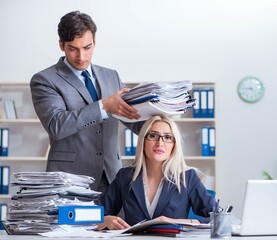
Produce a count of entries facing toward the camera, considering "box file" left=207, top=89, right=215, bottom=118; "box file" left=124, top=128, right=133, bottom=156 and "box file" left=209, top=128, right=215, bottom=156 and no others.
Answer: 3

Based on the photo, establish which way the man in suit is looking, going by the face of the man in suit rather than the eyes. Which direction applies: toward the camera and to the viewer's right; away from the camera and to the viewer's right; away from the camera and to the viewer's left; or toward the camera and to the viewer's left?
toward the camera and to the viewer's right

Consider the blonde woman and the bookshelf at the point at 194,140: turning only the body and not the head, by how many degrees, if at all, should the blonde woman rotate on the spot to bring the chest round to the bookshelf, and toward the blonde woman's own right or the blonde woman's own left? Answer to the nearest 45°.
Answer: approximately 180°

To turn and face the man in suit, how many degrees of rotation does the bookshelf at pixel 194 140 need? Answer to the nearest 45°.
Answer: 0° — it already faces them

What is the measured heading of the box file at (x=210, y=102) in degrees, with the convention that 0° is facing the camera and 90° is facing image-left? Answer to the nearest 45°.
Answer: approximately 0°

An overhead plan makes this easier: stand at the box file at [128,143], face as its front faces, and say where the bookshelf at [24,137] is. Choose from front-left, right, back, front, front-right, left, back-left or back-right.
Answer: right

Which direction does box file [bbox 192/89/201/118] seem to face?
toward the camera

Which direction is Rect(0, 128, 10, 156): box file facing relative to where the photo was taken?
toward the camera

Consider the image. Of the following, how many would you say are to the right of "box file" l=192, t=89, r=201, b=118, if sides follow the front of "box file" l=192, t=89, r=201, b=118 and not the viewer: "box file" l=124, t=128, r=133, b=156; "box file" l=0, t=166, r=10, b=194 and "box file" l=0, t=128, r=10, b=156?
3

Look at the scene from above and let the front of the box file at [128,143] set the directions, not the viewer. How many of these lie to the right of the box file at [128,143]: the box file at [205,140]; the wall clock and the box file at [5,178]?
1
